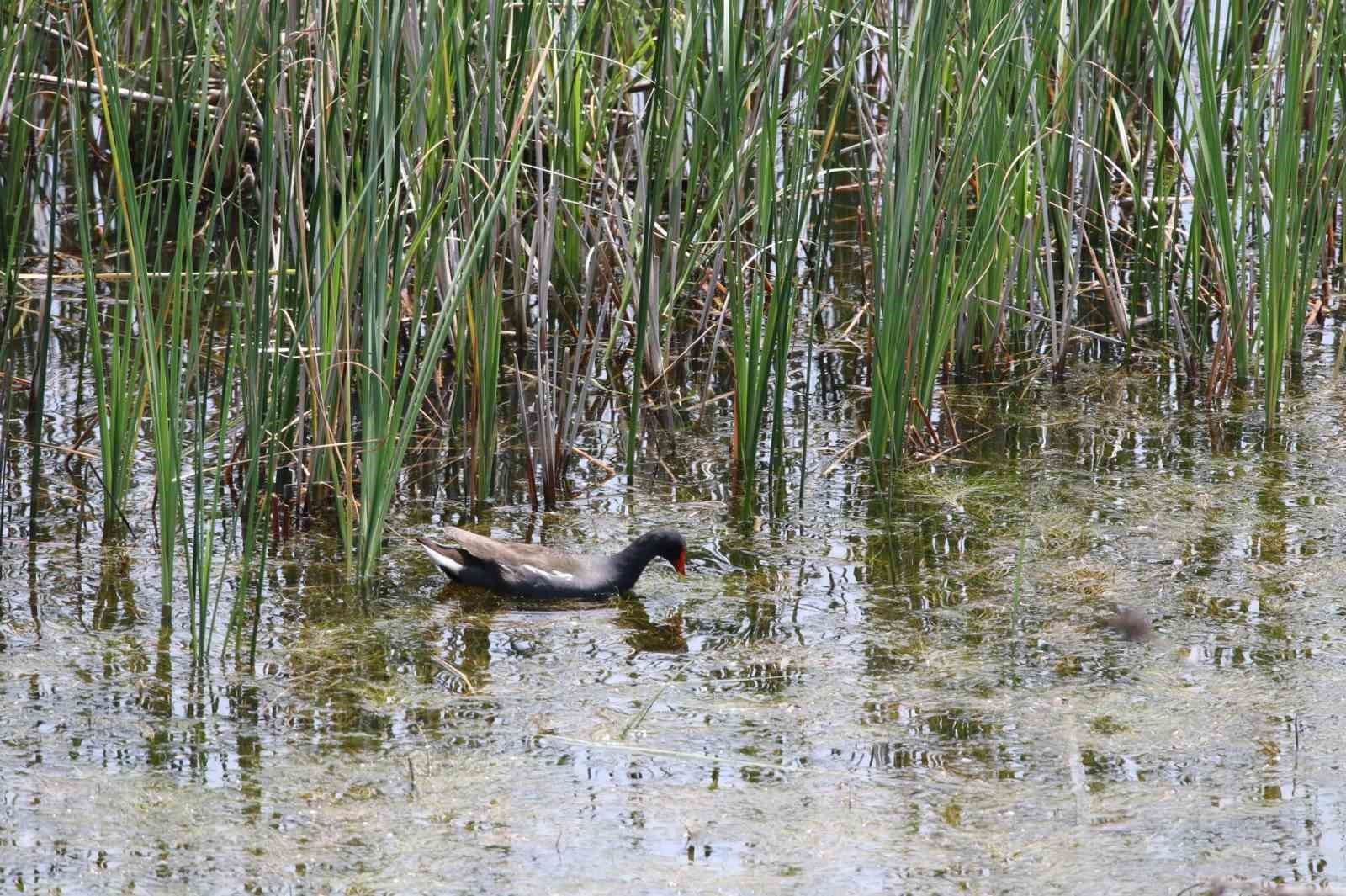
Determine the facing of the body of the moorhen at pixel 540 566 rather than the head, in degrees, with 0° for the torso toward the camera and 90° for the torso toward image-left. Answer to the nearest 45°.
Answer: approximately 270°
